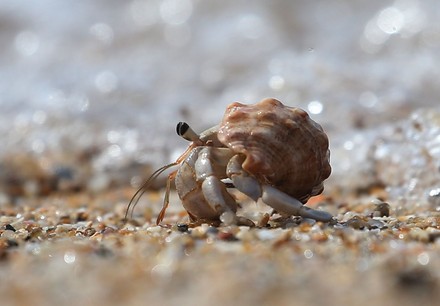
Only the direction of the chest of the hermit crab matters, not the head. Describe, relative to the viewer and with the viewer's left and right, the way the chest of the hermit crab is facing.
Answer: facing to the left of the viewer

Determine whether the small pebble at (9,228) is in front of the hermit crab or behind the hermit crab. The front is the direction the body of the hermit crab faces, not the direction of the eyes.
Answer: in front
